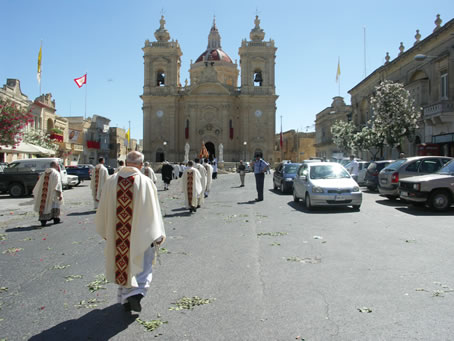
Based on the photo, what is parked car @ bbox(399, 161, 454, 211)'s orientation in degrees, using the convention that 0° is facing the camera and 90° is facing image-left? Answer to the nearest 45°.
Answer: approximately 45°

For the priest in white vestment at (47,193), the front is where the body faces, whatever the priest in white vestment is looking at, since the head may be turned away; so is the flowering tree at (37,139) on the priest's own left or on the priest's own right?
on the priest's own left

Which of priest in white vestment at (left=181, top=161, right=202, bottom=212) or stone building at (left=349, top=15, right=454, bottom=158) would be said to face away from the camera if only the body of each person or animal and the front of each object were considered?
the priest in white vestment

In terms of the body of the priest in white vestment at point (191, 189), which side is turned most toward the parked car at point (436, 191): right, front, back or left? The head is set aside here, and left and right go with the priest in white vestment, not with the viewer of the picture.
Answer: right

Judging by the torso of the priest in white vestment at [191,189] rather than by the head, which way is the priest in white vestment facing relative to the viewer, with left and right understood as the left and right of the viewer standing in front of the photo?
facing away from the viewer

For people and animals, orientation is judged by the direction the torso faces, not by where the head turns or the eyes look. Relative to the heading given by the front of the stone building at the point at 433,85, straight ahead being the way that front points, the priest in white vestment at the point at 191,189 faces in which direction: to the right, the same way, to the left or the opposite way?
to the right

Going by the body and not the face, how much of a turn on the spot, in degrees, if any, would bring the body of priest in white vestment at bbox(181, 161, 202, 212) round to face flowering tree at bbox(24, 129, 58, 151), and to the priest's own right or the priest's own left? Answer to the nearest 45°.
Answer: approximately 45° to the priest's own left
